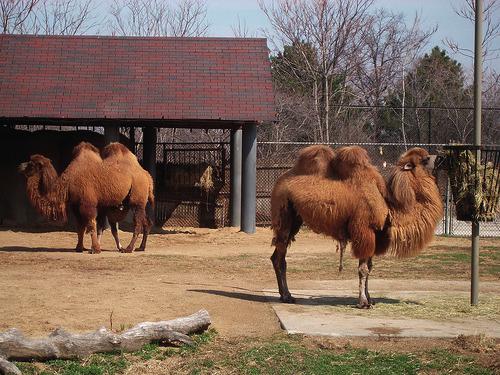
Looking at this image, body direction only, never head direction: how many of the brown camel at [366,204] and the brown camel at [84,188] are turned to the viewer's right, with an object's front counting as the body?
1

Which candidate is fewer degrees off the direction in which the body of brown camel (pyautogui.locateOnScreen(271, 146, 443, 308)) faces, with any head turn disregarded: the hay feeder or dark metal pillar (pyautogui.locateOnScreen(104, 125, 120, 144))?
the hay feeder

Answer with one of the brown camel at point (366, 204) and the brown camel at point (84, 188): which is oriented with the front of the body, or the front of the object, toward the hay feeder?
the brown camel at point (366, 204)

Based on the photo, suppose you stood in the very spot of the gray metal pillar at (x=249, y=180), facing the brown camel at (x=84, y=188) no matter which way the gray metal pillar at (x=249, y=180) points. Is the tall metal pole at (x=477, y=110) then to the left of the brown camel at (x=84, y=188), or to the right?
left

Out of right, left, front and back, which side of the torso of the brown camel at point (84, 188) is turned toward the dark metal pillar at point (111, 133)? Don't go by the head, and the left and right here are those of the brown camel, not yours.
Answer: right

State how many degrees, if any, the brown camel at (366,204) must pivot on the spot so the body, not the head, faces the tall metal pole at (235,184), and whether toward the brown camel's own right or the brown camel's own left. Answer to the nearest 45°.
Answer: approximately 90° to the brown camel's own left

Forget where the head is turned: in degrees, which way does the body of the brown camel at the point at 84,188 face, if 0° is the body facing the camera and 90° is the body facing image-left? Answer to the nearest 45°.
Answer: approximately 90°

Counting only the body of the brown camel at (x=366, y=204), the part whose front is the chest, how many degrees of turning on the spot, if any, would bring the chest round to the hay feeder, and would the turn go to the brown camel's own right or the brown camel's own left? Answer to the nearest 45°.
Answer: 0° — it already faces it

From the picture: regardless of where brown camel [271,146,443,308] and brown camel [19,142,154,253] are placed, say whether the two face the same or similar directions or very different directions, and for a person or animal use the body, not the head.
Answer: very different directions

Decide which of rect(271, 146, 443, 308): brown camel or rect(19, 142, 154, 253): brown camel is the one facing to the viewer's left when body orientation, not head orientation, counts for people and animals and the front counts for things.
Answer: rect(19, 142, 154, 253): brown camel

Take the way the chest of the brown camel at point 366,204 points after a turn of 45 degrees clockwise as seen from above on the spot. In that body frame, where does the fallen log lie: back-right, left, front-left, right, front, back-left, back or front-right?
right

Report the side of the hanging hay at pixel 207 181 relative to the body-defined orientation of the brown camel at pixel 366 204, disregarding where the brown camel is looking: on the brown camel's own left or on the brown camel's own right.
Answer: on the brown camel's own left

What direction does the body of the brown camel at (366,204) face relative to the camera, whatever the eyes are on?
to the viewer's right
